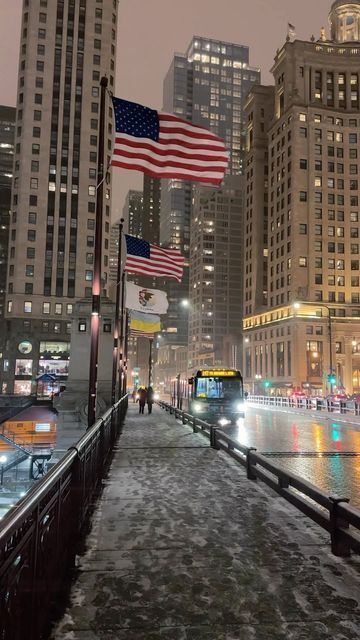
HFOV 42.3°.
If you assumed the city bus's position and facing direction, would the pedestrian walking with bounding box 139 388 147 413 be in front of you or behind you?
behind

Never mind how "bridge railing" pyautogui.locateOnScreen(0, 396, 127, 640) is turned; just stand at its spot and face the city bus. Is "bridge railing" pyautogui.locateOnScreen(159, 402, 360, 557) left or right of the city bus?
right

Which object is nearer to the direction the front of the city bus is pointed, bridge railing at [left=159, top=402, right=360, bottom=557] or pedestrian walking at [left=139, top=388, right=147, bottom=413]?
the bridge railing

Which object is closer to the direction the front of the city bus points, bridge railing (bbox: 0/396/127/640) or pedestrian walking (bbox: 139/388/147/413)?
the bridge railing

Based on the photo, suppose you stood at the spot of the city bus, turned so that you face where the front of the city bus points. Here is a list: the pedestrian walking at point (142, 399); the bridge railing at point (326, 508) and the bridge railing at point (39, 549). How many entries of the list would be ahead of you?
2

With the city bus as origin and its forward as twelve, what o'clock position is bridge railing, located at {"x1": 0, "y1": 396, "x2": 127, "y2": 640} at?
The bridge railing is roughly at 12 o'clock from the city bus.

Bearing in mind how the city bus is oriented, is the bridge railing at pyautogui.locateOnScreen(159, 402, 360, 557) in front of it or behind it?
in front

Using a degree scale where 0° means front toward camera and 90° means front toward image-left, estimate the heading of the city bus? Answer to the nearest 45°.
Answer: approximately 0°
